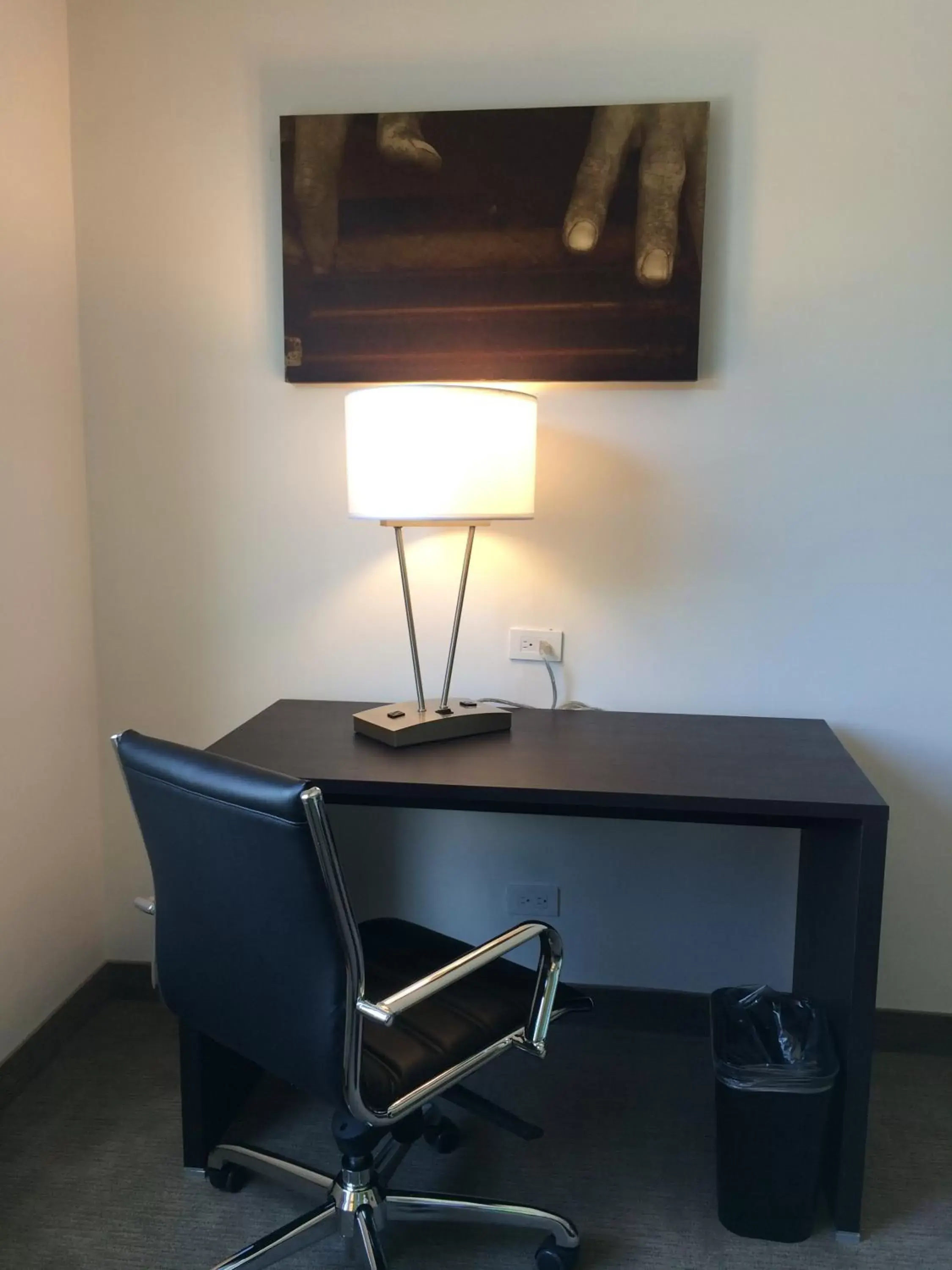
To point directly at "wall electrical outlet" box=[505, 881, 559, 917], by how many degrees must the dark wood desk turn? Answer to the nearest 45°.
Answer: approximately 135° to its right

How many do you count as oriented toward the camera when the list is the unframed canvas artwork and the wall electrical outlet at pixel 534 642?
2

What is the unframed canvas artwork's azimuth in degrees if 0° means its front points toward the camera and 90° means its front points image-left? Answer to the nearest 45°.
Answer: approximately 0°
